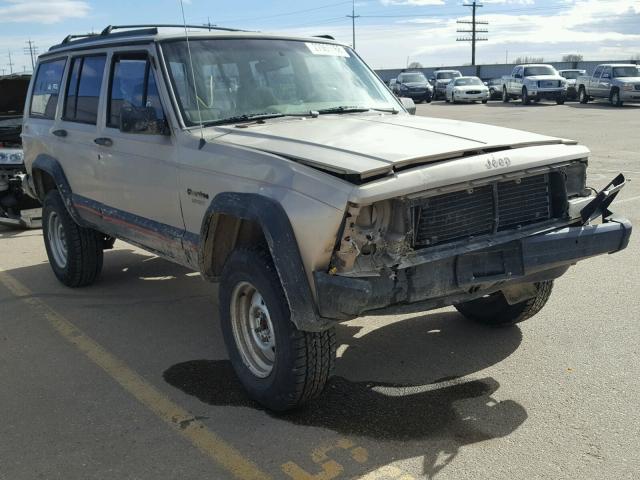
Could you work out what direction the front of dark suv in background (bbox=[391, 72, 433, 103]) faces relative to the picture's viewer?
facing the viewer and to the right of the viewer

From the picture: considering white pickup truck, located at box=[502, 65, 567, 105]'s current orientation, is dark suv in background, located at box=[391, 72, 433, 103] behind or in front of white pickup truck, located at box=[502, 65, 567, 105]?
behind

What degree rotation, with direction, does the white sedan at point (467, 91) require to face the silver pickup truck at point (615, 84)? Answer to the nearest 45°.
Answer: approximately 45° to its left

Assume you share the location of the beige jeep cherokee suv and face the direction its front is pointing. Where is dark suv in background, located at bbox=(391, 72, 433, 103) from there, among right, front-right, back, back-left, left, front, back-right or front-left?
back-left

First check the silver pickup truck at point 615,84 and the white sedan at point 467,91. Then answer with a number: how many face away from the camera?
0

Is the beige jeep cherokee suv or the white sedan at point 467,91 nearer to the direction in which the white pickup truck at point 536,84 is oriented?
the beige jeep cherokee suv

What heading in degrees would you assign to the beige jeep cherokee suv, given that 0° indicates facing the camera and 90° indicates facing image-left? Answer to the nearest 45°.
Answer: approximately 315°

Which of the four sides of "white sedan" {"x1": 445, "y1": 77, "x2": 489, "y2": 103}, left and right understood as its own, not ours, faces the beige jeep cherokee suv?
front
